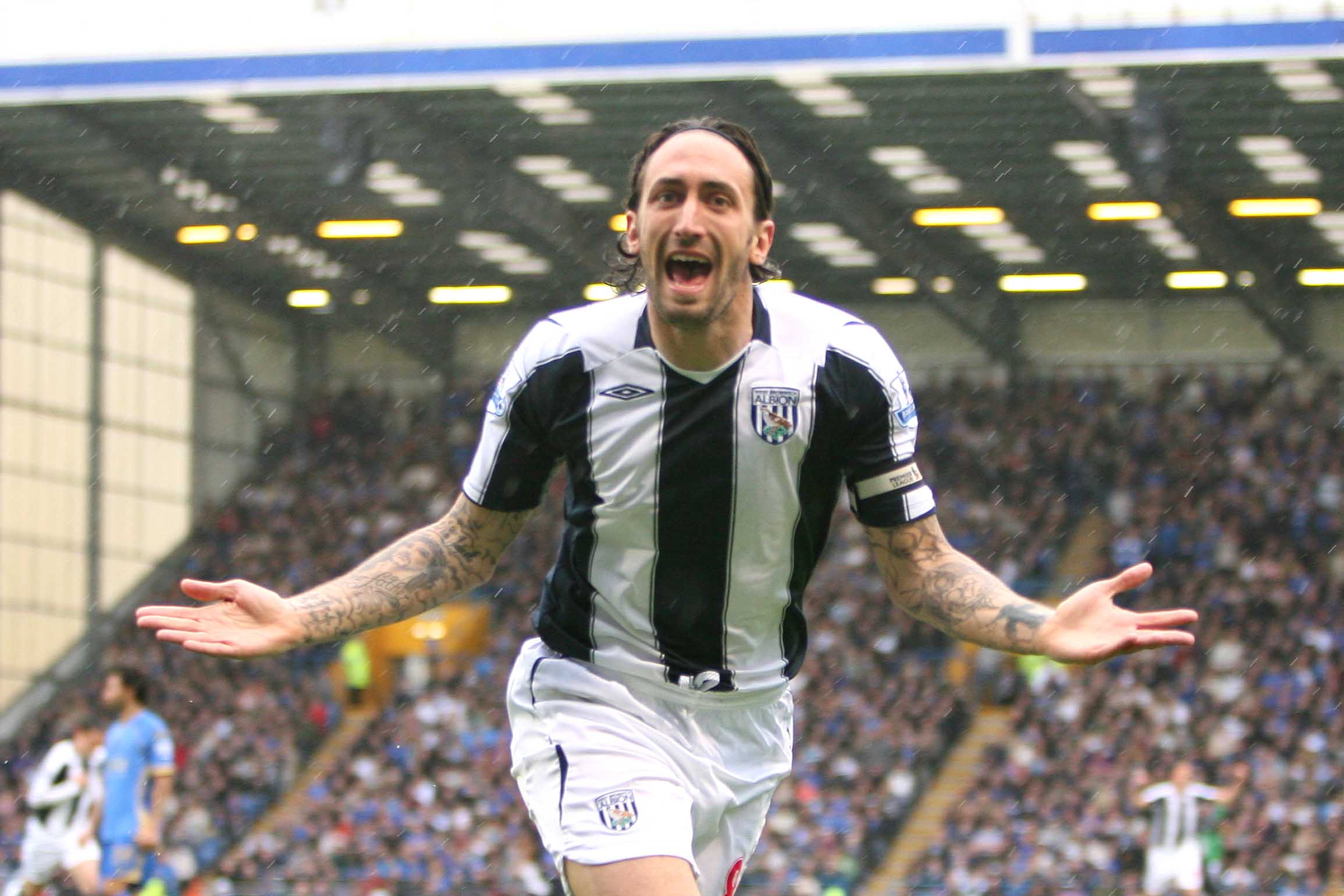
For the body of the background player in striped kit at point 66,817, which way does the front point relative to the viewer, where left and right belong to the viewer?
facing the viewer and to the right of the viewer

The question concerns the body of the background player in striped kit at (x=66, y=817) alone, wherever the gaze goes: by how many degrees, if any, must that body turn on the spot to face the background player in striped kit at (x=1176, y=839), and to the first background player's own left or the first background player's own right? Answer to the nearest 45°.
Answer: approximately 45° to the first background player's own left

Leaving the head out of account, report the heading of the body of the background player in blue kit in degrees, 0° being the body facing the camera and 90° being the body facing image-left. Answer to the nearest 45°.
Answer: approximately 45°

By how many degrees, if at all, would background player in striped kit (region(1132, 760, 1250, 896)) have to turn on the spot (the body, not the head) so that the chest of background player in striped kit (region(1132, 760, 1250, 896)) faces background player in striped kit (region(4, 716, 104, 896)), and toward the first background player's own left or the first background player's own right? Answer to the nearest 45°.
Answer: approximately 45° to the first background player's own right

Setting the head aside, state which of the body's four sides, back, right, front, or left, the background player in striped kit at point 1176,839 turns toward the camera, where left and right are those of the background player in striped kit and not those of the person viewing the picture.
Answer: front
